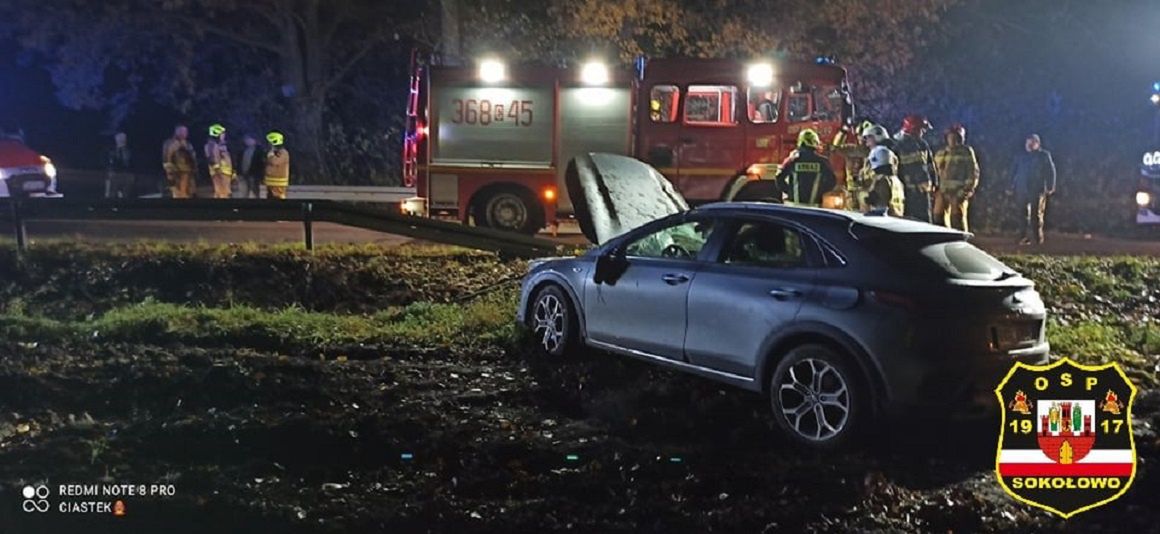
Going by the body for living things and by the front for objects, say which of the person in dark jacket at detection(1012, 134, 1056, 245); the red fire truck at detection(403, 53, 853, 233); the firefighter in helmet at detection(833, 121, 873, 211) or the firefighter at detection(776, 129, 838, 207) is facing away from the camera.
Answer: the firefighter

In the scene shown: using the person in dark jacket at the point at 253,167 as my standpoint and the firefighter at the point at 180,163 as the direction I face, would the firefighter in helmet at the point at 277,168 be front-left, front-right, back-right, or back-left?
back-left

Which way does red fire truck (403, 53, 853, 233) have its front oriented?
to the viewer's right

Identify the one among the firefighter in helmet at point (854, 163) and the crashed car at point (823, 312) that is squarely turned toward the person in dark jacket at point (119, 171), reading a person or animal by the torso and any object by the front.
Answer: the crashed car

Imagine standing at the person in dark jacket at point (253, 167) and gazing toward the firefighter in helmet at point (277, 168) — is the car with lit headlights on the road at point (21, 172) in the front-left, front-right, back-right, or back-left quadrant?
back-right

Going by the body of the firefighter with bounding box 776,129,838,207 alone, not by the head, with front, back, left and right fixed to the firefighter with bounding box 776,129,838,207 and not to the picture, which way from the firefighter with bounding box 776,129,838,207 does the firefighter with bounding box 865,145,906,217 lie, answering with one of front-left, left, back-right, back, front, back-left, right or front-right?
right

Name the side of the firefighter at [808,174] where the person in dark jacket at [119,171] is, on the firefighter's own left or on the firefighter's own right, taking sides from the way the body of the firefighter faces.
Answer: on the firefighter's own left

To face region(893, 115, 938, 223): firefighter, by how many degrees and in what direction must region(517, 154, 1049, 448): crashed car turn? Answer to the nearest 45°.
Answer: approximately 45° to its right

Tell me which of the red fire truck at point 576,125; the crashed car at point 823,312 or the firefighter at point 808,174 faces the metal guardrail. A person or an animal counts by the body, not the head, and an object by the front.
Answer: the crashed car

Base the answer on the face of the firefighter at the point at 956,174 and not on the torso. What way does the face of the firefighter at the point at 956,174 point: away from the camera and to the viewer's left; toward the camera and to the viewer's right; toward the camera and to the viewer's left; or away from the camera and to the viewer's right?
toward the camera and to the viewer's left

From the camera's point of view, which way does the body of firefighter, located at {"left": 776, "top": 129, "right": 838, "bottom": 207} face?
away from the camera
